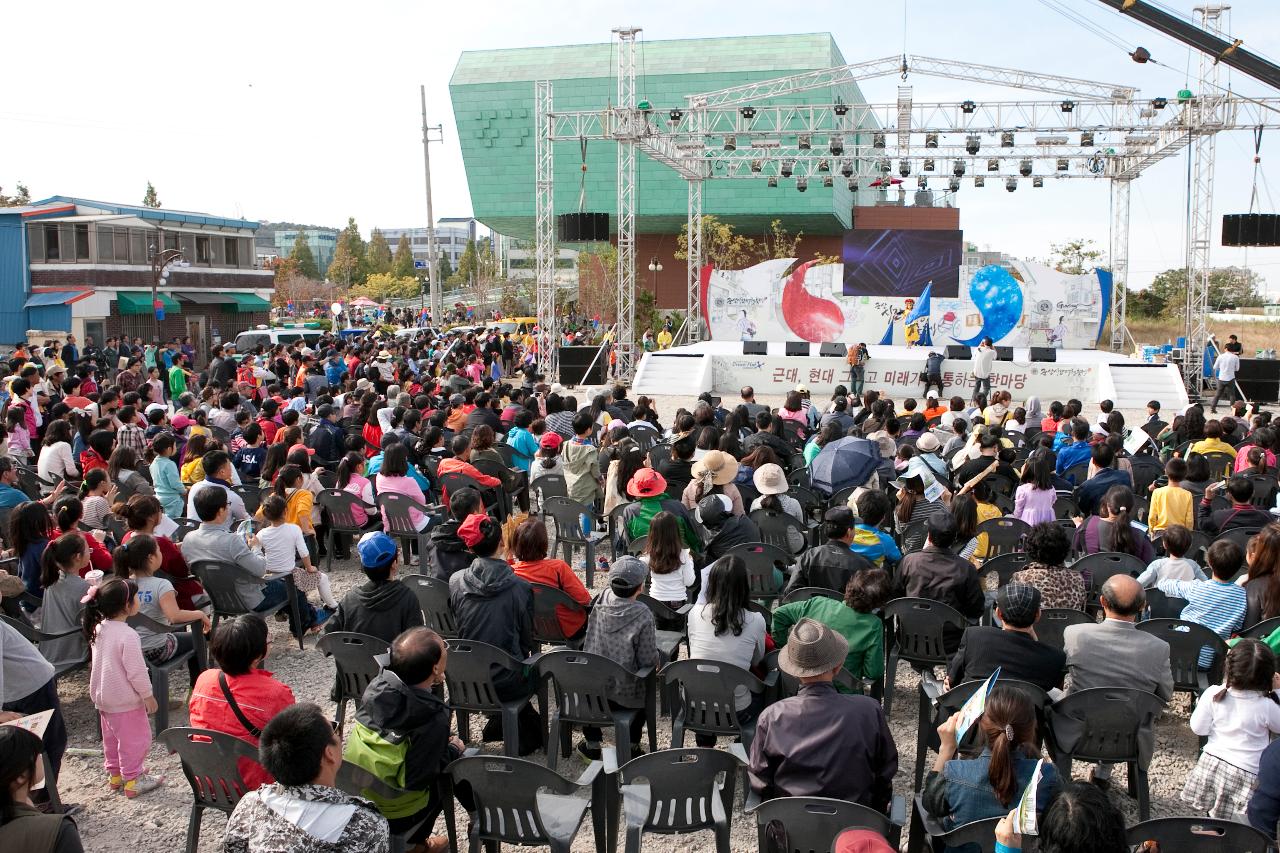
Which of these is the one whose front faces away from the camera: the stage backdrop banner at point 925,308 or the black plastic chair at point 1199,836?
the black plastic chair

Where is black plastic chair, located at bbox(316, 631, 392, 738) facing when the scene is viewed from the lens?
facing away from the viewer

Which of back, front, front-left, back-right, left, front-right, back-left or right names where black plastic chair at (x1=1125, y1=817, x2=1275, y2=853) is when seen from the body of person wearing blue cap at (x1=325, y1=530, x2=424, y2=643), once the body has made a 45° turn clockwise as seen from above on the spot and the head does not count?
right

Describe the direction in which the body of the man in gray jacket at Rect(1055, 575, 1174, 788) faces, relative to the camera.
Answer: away from the camera

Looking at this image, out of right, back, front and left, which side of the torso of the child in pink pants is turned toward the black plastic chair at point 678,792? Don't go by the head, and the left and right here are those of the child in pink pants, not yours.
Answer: right

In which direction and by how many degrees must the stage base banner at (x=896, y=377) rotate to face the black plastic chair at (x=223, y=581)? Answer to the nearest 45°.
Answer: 0° — it already faces it

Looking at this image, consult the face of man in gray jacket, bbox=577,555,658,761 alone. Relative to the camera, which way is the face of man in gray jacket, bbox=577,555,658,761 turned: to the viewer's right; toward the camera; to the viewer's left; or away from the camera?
away from the camera
